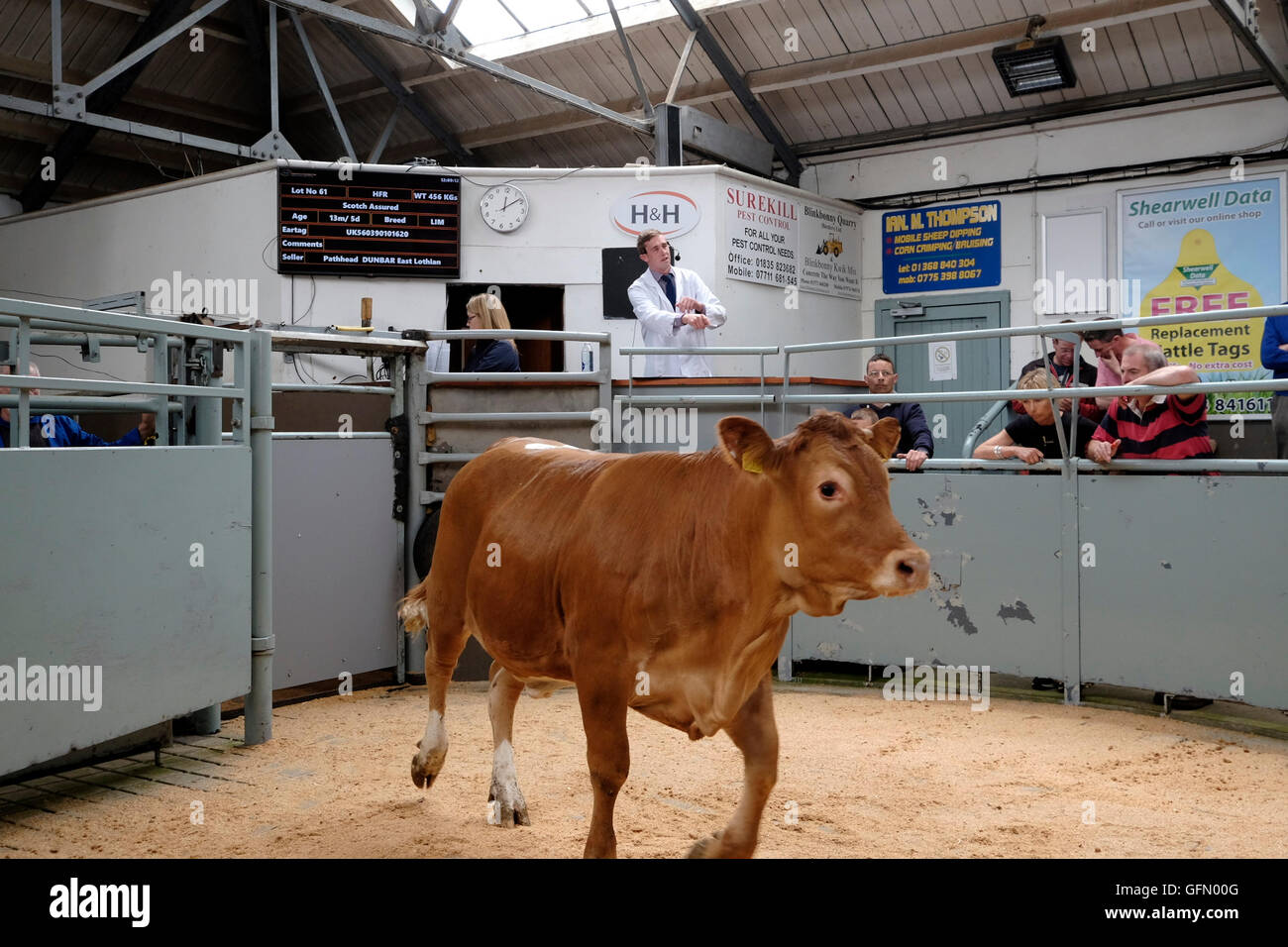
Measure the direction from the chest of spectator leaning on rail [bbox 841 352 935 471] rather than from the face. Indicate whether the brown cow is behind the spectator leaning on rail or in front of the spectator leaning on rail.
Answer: in front

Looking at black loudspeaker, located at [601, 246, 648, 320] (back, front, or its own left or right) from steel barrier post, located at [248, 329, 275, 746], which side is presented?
front

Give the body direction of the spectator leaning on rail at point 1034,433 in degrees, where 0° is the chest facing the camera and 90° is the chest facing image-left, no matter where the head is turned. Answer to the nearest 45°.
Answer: approximately 45°

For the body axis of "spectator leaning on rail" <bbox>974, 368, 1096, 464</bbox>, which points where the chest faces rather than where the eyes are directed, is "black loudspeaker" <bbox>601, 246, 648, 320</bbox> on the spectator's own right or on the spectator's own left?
on the spectator's own right

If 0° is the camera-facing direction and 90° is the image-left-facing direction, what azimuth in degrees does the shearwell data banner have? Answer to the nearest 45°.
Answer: approximately 45°

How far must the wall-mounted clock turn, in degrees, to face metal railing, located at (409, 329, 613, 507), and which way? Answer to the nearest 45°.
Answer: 0° — it already faces it

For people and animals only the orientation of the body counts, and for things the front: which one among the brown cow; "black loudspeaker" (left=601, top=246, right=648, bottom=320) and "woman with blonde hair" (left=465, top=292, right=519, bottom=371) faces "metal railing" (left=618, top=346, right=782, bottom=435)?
the black loudspeaker

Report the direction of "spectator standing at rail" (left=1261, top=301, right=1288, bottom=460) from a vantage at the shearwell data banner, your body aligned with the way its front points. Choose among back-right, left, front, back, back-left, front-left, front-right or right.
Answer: front-left
